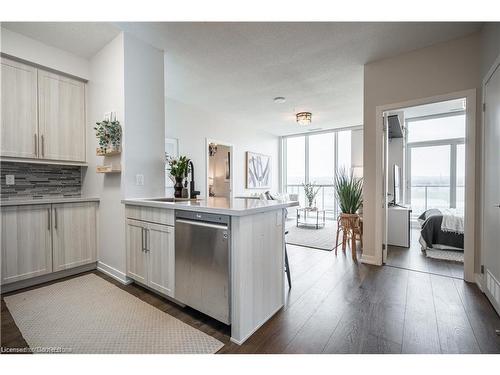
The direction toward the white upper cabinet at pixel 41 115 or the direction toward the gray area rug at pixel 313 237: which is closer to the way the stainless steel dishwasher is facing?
the white upper cabinet

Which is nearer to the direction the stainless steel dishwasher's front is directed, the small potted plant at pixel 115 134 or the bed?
the small potted plant

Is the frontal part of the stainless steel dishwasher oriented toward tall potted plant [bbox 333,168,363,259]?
no

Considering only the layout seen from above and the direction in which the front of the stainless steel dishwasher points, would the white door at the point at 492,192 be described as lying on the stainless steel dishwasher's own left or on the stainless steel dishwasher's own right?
on the stainless steel dishwasher's own left

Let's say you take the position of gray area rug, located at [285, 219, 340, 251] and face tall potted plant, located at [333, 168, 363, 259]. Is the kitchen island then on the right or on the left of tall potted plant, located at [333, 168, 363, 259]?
right

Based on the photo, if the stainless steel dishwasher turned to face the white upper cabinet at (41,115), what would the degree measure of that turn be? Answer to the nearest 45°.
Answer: approximately 90° to its right

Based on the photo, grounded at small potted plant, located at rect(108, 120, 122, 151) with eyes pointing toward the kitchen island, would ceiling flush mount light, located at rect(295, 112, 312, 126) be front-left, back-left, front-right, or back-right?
front-left

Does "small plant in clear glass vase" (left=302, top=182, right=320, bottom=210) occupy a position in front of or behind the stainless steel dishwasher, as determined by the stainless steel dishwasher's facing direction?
behind

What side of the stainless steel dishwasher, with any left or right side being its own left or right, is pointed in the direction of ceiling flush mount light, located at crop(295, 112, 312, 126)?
back

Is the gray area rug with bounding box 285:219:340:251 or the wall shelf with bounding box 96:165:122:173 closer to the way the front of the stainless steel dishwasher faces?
the wall shelf

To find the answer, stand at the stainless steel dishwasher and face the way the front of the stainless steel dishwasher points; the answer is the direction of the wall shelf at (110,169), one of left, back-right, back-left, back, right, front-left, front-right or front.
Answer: right

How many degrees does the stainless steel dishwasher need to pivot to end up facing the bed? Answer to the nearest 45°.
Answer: approximately 135° to its left

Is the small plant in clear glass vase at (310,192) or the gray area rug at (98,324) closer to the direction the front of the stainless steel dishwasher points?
the gray area rug

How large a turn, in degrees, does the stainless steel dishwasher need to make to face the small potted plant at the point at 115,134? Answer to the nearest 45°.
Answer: approximately 90° to its right

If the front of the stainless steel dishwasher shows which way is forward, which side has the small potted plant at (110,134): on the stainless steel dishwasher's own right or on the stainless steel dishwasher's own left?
on the stainless steel dishwasher's own right

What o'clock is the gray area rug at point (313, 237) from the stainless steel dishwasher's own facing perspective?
The gray area rug is roughly at 6 o'clock from the stainless steel dishwasher.
